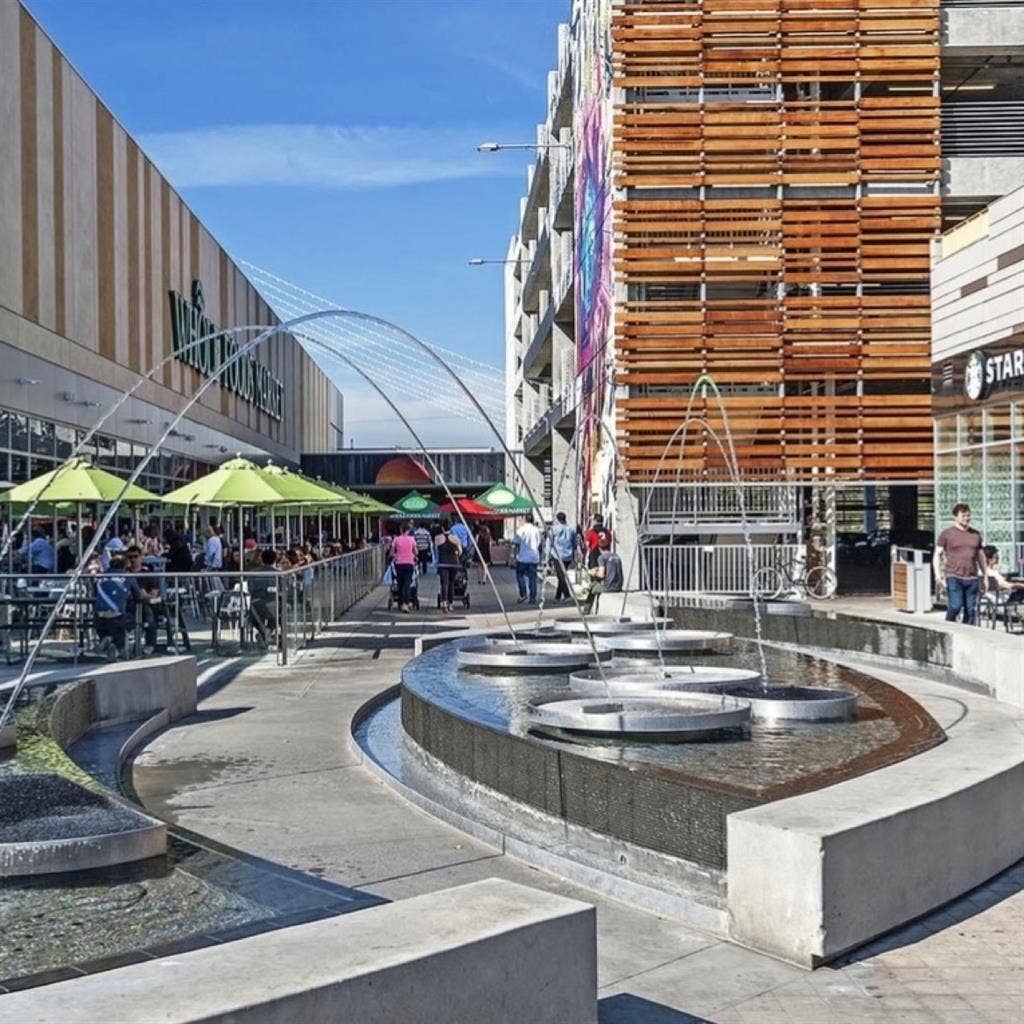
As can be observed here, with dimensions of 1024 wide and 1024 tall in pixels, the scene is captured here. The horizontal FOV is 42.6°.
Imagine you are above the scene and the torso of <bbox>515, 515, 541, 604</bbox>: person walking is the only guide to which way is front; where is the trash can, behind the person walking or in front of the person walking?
behind

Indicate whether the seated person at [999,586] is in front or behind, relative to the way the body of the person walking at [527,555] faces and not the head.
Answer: behind

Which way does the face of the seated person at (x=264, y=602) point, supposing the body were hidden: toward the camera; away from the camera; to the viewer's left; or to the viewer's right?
away from the camera

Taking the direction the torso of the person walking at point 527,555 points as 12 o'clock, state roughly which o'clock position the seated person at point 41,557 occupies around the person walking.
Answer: The seated person is roughly at 8 o'clock from the person walking.

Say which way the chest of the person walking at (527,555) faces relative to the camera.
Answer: away from the camera

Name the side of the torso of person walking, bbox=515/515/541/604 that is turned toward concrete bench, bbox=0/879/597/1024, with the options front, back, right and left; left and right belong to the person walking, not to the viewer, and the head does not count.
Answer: back

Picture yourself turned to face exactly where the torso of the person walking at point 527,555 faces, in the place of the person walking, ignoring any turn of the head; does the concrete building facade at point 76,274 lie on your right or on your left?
on your left

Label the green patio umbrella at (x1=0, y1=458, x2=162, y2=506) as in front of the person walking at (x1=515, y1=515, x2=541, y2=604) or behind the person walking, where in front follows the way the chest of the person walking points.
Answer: behind

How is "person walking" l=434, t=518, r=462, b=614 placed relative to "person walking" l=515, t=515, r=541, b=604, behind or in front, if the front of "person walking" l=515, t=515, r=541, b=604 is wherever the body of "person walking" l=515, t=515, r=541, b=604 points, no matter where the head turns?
behind

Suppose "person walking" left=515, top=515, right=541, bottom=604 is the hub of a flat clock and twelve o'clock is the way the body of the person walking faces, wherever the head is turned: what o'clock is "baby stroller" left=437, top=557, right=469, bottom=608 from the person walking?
The baby stroller is roughly at 9 o'clock from the person walking.
